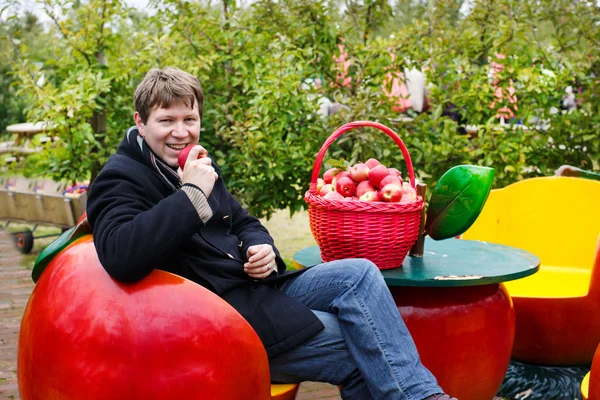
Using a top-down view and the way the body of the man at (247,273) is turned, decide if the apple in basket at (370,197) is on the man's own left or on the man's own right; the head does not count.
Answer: on the man's own left

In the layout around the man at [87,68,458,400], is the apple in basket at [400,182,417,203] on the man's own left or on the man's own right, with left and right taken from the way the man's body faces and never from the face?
on the man's own left

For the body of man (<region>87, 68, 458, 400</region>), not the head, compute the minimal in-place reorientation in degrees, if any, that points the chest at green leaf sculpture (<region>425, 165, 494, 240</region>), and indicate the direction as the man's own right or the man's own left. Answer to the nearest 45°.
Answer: approximately 90° to the man's own left

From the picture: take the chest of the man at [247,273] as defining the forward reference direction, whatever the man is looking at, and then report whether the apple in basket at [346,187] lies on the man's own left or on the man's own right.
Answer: on the man's own left

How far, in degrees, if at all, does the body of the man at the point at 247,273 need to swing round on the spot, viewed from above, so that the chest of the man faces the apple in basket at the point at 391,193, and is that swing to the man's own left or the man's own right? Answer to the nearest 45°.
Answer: approximately 90° to the man's own left

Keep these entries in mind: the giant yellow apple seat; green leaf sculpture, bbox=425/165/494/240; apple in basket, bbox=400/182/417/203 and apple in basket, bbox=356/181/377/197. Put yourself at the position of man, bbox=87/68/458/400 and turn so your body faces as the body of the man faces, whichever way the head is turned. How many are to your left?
4

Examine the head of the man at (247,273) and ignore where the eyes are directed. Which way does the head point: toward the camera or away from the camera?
toward the camera

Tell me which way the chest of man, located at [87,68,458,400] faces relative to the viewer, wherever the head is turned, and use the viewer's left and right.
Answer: facing the viewer and to the right of the viewer

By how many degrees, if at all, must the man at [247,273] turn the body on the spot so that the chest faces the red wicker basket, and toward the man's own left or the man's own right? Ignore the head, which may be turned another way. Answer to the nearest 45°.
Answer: approximately 90° to the man's own left

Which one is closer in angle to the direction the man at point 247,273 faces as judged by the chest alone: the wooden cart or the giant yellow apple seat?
the giant yellow apple seat

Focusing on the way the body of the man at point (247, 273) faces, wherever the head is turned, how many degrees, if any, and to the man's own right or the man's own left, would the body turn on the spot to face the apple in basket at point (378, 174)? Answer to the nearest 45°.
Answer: approximately 90° to the man's own left

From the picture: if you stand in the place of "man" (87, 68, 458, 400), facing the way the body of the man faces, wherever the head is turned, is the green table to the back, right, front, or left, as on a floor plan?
left
